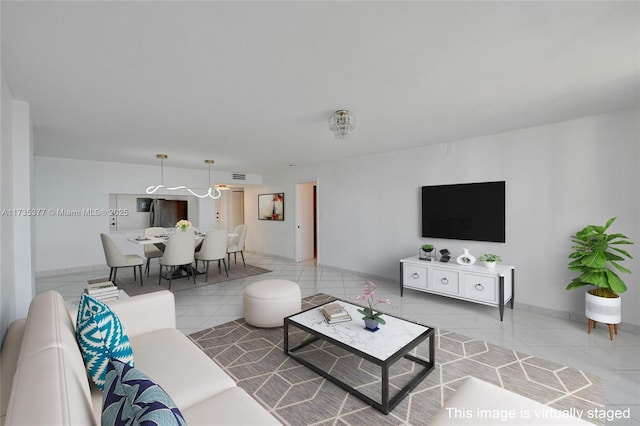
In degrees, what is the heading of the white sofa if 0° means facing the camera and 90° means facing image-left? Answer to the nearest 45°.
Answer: approximately 270°

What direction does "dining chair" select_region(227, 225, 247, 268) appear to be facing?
to the viewer's left

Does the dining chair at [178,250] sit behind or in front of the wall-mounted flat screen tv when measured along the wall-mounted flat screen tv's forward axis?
in front

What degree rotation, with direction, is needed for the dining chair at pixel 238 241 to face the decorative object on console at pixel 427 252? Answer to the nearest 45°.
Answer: approximately 135° to its left

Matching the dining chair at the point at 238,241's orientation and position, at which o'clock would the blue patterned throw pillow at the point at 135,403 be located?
The blue patterned throw pillow is roughly at 9 o'clock from the dining chair.

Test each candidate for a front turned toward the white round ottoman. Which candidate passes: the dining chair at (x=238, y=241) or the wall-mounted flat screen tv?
the wall-mounted flat screen tv

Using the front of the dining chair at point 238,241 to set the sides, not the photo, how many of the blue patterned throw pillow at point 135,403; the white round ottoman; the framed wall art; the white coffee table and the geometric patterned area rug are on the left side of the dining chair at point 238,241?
4

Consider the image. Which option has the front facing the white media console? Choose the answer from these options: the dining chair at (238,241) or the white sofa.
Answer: the white sofa

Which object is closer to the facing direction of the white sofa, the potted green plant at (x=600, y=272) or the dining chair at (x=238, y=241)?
the potted green plant

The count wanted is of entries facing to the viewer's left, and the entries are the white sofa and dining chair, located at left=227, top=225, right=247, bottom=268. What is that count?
1

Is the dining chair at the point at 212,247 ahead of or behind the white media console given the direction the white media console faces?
ahead

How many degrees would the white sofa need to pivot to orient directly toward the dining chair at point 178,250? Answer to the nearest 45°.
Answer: approximately 90° to its left

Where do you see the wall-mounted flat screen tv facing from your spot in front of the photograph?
facing the viewer and to the left of the viewer
